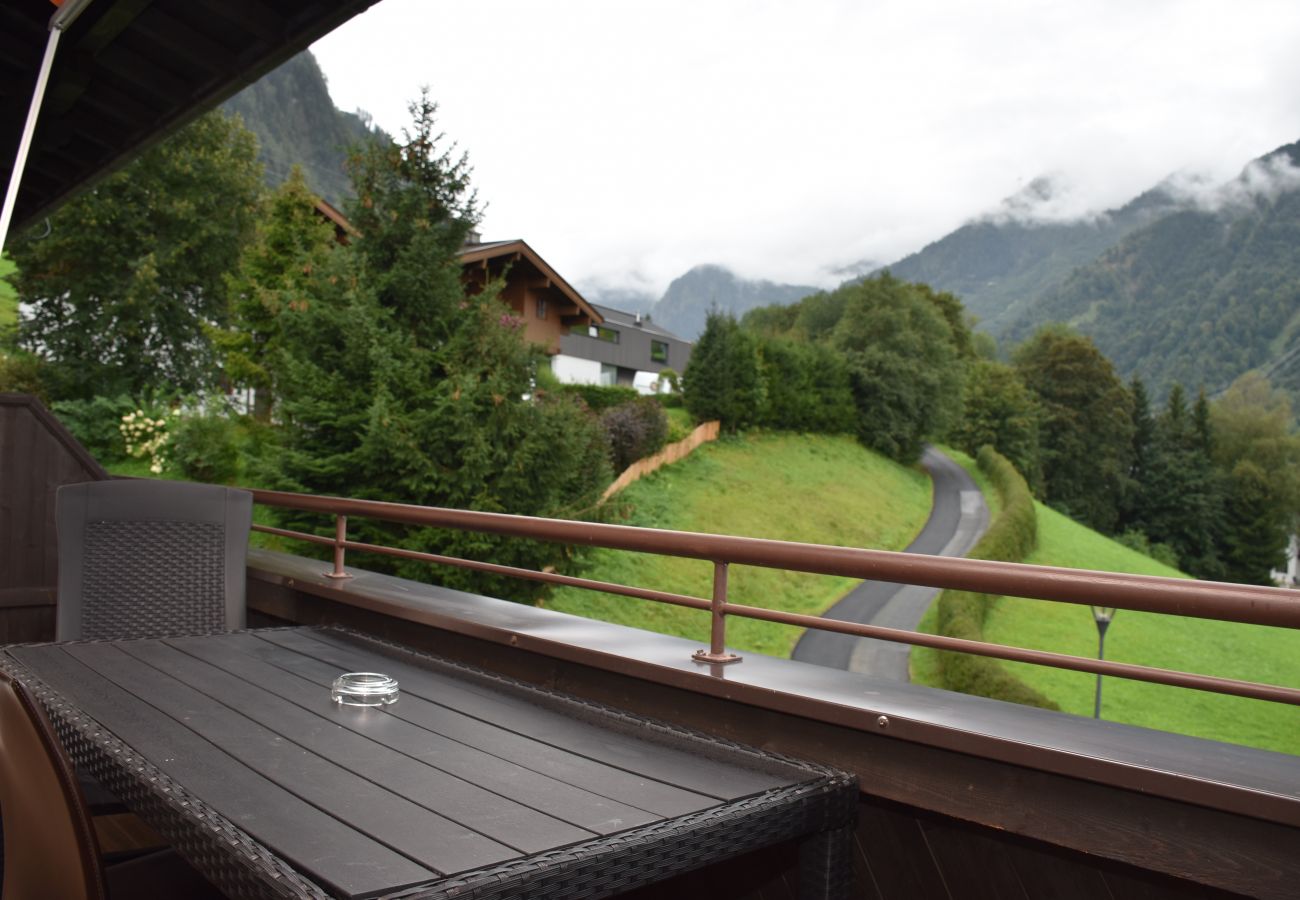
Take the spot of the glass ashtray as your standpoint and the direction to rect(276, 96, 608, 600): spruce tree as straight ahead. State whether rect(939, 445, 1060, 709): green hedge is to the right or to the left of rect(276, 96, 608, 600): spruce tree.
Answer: right

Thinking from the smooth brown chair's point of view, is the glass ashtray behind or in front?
in front

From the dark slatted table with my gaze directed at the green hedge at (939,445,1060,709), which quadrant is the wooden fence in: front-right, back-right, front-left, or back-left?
front-left

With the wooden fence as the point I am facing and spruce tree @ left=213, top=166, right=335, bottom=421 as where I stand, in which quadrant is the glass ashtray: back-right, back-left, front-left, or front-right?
back-right
